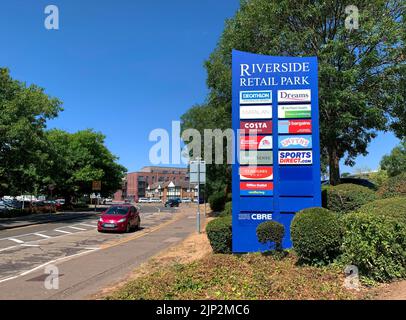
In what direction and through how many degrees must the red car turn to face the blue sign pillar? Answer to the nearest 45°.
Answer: approximately 45° to its left

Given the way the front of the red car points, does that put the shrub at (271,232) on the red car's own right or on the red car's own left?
on the red car's own left

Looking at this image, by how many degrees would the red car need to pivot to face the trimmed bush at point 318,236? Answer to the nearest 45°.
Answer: approximately 45° to its left

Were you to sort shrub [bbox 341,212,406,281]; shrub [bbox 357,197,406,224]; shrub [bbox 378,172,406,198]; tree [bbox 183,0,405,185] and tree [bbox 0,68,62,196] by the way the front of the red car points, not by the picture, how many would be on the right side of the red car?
1

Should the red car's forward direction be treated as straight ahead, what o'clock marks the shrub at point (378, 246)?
The shrub is roughly at 10 o'clock from the red car.

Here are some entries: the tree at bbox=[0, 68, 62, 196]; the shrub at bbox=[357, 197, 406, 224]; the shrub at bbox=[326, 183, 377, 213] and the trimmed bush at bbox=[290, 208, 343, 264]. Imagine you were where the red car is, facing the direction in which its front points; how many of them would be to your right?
1

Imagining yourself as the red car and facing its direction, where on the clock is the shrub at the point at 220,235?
The shrub is roughly at 10 o'clock from the red car.

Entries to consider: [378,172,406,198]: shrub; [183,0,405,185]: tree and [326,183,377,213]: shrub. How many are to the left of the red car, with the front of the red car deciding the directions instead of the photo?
3

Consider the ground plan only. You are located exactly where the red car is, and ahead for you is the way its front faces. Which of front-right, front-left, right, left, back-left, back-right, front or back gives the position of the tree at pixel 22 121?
right

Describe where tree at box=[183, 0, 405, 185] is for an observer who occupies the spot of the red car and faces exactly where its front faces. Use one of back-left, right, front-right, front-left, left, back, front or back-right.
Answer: left

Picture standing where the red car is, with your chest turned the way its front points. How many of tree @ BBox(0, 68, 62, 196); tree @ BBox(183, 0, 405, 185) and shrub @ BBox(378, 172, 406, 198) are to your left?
2

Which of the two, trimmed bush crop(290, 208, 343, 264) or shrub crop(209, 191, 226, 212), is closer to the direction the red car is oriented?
the trimmed bush

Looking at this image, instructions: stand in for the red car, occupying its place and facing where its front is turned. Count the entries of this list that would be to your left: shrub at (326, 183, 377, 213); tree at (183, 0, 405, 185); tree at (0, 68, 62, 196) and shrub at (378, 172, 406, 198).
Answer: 3

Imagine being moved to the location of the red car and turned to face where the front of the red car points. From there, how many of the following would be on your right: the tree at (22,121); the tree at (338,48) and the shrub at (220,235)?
1

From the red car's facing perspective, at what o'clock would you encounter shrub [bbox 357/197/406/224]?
The shrub is roughly at 10 o'clock from the red car.

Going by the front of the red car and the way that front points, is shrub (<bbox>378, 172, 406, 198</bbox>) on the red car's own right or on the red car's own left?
on the red car's own left

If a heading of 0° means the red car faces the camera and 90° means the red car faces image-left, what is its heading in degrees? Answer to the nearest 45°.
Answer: approximately 45°
